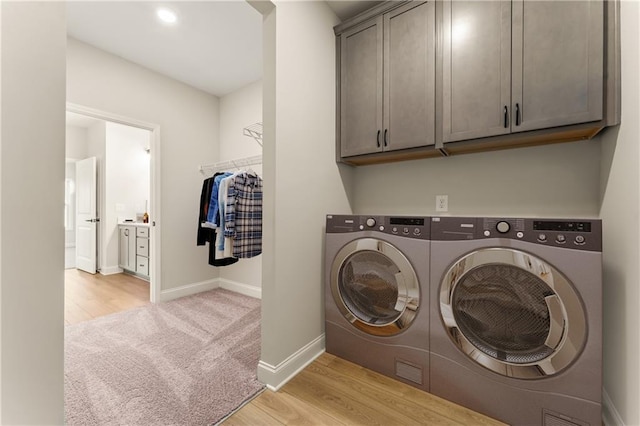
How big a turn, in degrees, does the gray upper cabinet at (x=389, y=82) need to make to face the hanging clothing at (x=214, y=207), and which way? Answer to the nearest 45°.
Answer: approximately 45° to its right

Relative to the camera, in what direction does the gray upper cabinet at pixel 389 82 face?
facing the viewer and to the left of the viewer

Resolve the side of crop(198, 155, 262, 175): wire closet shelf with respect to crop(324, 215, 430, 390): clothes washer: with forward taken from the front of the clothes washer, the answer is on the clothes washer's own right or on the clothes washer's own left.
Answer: on the clothes washer's own right

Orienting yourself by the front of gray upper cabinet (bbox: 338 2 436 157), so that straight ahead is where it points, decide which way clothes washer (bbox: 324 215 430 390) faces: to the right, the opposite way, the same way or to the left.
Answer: the same way

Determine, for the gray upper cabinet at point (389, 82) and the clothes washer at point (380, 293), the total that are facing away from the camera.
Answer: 0

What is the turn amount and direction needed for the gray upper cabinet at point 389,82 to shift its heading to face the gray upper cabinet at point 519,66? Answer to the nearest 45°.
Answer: approximately 135° to its left
